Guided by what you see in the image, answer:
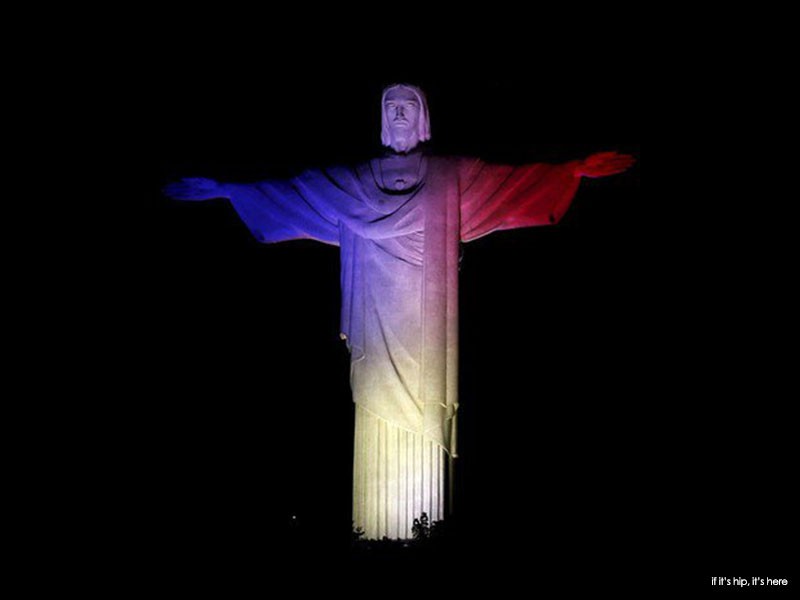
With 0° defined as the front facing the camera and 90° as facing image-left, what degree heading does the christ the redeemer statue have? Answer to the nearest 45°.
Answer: approximately 0°
